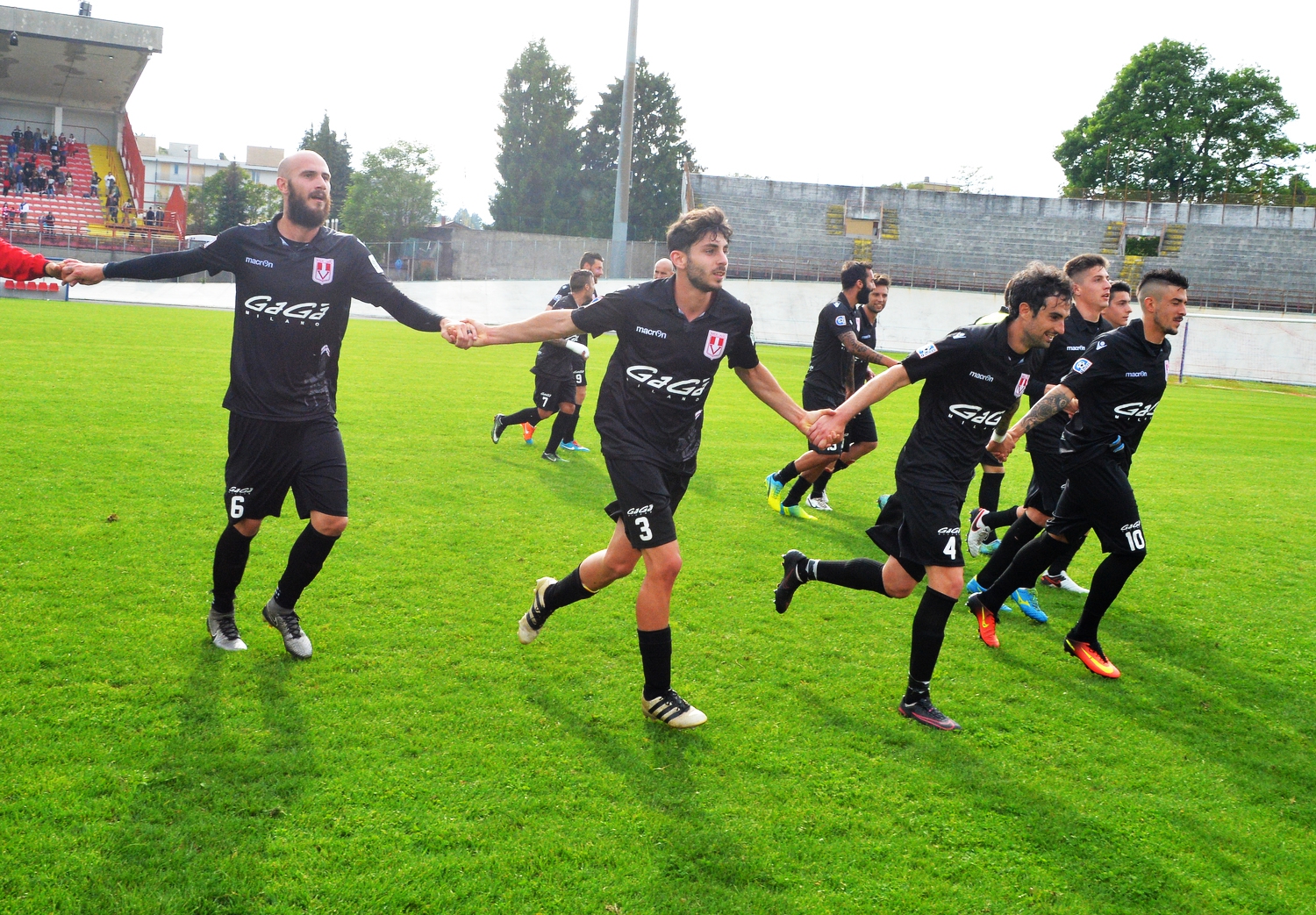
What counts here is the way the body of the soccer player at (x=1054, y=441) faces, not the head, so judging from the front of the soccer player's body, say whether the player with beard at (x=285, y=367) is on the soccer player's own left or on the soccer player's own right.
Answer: on the soccer player's own right

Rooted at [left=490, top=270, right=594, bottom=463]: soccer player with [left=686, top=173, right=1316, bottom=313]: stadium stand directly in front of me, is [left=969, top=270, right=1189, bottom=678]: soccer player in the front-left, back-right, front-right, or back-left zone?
back-right

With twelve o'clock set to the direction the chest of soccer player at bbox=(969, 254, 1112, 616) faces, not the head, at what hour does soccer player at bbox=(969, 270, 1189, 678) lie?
soccer player at bbox=(969, 270, 1189, 678) is roughly at 1 o'clock from soccer player at bbox=(969, 254, 1112, 616).

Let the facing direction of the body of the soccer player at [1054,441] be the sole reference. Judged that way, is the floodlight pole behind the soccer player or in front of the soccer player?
behind

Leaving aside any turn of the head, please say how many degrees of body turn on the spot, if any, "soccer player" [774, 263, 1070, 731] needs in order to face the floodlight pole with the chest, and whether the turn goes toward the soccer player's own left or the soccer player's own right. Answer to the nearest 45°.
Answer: approximately 135° to the soccer player's own left
